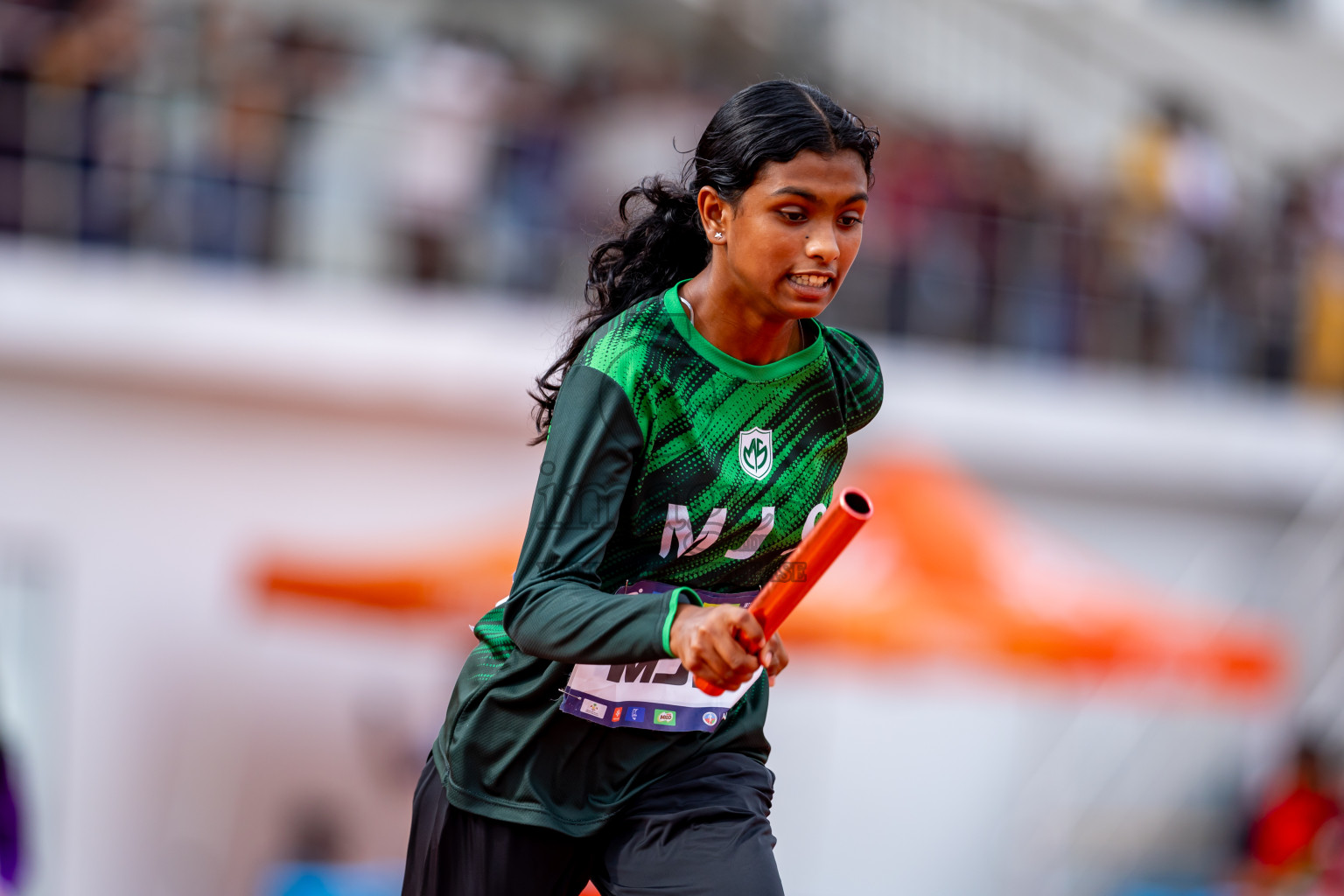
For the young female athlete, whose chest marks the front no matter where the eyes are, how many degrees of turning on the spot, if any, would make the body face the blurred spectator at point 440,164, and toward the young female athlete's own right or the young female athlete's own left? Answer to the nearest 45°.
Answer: approximately 135° to the young female athlete's own left

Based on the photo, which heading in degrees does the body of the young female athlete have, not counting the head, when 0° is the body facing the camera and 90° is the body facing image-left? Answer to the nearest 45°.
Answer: approximately 315°

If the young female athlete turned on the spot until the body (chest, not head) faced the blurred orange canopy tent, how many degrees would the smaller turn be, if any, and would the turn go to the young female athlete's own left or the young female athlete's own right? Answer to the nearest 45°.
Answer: approximately 135° to the young female athlete's own left

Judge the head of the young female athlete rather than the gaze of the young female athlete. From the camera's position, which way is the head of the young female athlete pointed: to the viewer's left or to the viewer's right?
to the viewer's right
